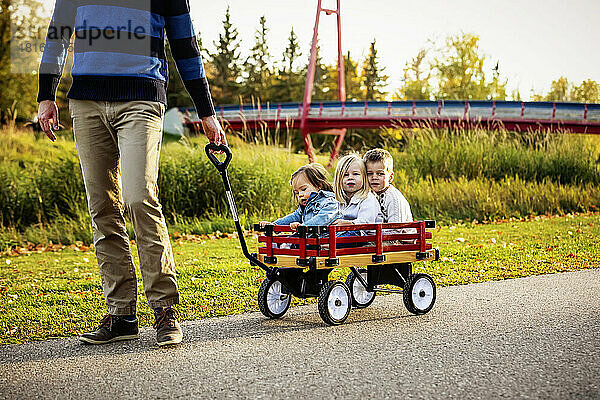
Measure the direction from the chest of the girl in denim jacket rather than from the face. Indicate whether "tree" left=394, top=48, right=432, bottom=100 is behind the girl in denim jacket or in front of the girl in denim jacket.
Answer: behind

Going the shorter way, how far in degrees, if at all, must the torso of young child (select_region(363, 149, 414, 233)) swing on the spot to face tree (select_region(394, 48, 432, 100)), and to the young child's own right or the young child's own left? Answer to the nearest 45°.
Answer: approximately 135° to the young child's own right

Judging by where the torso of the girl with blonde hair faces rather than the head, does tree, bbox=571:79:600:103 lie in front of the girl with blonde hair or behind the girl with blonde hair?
behind

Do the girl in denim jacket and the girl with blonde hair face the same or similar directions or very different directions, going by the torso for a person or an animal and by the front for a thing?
same or similar directions

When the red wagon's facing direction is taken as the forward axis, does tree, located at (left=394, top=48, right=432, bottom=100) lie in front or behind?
behind

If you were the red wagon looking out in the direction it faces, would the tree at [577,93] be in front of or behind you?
behind

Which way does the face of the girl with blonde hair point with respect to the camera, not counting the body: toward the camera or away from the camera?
toward the camera

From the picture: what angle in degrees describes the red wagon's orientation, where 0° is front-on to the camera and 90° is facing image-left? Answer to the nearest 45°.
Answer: approximately 45°

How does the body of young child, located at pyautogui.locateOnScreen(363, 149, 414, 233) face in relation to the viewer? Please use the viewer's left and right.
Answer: facing the viewer and to the left of the viewer

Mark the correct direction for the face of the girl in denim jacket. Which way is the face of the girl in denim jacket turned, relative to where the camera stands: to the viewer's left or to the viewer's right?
to the viewer's left

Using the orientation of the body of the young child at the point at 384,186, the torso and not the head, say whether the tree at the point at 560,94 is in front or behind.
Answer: behind

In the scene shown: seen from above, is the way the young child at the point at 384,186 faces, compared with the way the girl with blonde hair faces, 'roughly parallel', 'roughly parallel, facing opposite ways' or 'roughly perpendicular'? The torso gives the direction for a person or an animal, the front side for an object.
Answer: roughly parallel
